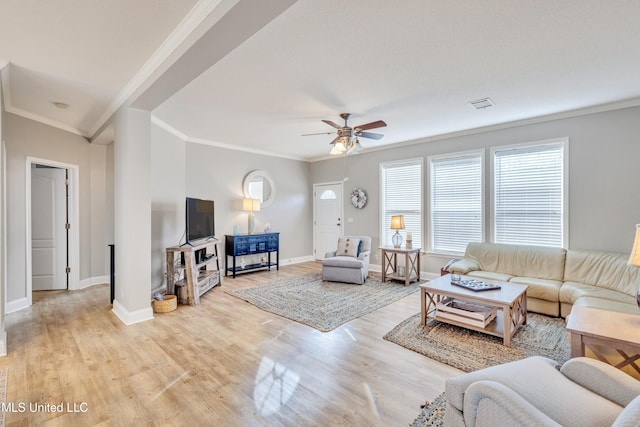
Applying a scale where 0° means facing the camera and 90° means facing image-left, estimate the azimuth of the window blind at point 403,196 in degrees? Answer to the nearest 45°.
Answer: approximately 45°

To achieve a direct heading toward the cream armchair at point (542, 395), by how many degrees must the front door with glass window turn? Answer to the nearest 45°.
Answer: approximately 45° to its left

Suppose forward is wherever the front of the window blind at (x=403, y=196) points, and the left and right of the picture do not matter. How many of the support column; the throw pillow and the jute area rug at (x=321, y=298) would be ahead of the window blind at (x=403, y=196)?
3

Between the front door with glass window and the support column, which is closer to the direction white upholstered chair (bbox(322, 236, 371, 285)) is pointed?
the support column

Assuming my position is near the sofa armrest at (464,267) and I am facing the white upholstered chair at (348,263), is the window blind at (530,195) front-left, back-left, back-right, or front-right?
back-right

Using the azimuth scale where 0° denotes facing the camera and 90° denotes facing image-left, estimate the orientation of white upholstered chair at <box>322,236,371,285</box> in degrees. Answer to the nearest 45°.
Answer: approximately 45°

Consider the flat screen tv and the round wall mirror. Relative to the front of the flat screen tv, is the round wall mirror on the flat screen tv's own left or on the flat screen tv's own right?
on the flat screen tv's own left

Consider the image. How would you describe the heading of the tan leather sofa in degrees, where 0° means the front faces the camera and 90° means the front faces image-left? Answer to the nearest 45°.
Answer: approximately 45°

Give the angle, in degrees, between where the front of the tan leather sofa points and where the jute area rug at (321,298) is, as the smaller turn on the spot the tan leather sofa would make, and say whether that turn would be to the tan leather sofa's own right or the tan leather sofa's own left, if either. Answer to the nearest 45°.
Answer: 0° — it already faces it
